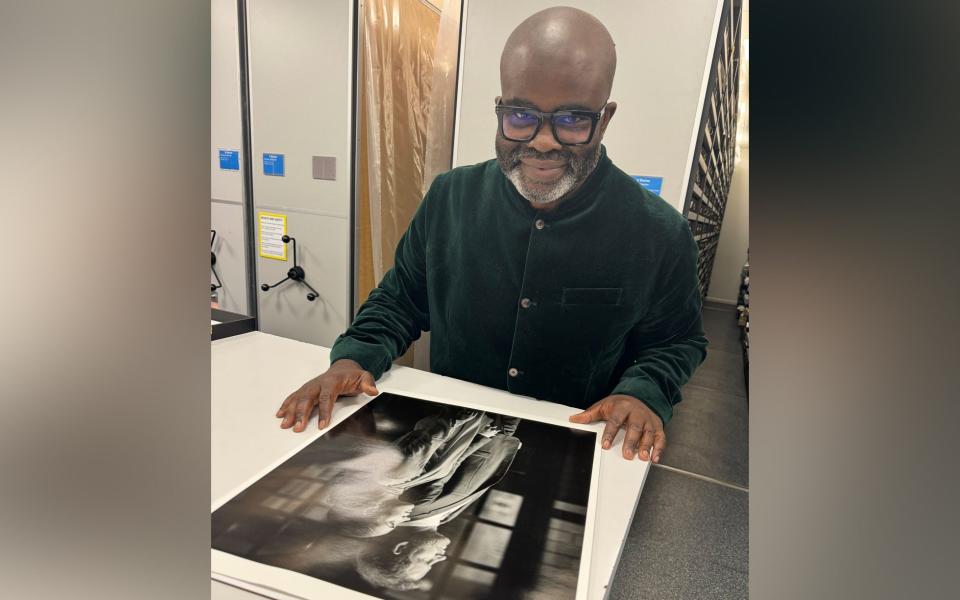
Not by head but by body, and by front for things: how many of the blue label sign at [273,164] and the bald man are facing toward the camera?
2

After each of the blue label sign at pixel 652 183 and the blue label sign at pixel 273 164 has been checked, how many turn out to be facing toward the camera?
2

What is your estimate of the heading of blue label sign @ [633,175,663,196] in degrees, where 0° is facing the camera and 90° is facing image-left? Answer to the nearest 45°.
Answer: approximately 0°

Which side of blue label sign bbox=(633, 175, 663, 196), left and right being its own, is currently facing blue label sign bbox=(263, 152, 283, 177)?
right

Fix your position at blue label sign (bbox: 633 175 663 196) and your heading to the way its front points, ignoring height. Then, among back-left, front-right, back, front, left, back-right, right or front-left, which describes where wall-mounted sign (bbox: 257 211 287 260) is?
right
